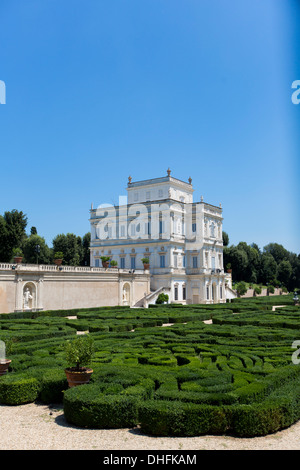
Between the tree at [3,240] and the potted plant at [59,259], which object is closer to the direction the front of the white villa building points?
the potted plant

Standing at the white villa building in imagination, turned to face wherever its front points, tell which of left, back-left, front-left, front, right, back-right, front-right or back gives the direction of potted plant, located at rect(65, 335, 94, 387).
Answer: front-right

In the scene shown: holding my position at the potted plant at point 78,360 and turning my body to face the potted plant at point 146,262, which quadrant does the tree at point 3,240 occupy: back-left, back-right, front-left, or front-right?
front-left

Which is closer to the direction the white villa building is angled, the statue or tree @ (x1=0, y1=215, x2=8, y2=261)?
the statue

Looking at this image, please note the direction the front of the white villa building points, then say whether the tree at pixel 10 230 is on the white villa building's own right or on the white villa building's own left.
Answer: on the white villa building's own right

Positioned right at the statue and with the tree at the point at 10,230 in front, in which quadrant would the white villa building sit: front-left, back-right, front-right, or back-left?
front-right

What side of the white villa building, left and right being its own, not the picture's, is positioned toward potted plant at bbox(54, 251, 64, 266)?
right
